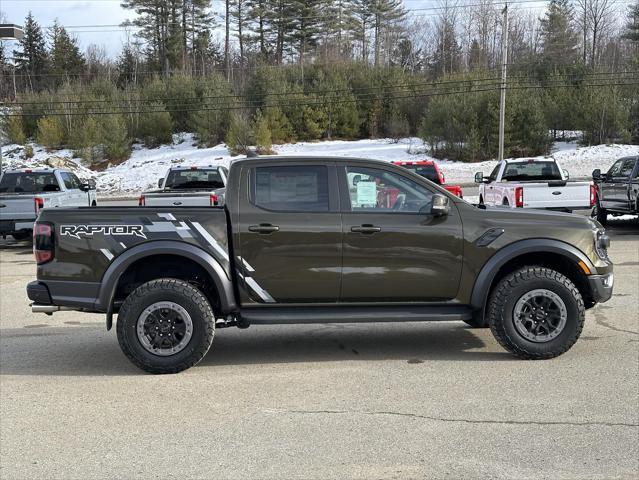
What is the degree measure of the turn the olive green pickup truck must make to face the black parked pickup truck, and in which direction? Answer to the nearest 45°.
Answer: approximately 45° to its left

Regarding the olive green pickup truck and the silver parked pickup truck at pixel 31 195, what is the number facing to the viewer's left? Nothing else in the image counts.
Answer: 0

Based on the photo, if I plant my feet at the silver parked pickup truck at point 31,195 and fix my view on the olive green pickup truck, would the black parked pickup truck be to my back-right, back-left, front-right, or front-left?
front-left

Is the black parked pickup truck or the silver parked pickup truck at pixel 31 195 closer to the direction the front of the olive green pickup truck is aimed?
the black parked pickup truck

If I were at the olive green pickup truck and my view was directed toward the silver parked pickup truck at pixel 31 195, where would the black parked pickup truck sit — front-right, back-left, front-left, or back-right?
front-right

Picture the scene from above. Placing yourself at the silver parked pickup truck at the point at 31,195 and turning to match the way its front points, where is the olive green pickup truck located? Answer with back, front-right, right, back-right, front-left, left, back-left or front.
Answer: back-right

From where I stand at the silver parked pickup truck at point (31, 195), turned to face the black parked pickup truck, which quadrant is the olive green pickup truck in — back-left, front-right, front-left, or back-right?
front-right

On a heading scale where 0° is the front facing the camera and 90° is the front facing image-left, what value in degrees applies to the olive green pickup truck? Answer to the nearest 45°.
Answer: approximately 270°

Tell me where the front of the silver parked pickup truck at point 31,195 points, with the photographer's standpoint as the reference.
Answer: facing away from the viewer and to the right of the viewer
